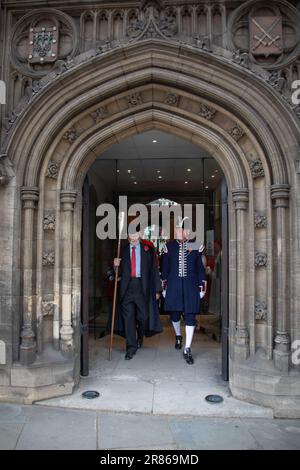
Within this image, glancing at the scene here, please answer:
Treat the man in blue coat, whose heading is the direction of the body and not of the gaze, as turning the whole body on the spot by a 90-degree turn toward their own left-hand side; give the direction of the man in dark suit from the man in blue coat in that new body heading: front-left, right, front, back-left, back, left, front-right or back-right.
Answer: back

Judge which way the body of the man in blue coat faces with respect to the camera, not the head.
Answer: toward the camera
